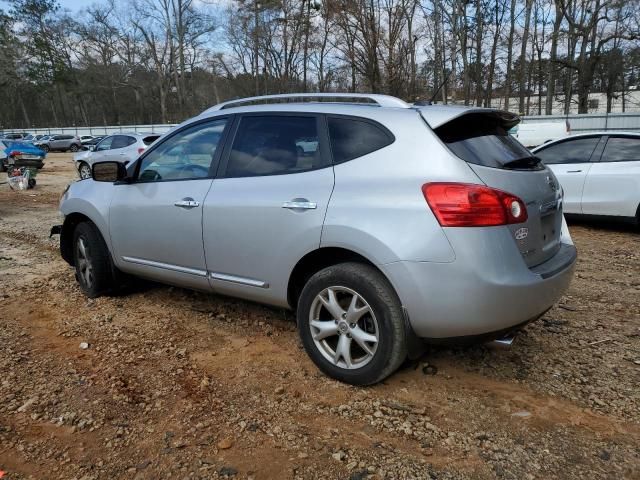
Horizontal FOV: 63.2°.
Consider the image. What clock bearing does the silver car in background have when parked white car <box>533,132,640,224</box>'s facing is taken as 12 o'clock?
The silver car in background is roughly at 1 o'clock from the parked white car.

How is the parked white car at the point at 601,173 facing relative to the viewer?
to the viewer's left

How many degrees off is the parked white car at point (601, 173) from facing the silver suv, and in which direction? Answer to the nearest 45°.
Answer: approximately 90° to its left

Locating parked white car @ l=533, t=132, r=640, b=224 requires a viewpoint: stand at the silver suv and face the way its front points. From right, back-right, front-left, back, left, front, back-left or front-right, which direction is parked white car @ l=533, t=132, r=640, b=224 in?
right

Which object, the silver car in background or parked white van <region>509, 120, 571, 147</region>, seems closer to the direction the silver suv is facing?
the silver car in background

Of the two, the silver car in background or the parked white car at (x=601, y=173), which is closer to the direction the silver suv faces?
the silver car in background

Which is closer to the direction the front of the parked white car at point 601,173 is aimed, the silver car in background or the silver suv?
the silver car in background

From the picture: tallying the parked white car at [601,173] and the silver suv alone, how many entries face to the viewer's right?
0

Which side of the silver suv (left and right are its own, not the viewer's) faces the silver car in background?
front

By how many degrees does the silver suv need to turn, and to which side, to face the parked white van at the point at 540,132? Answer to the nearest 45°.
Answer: approximately 90° to its right

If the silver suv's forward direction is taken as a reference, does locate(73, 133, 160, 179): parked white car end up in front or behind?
in front

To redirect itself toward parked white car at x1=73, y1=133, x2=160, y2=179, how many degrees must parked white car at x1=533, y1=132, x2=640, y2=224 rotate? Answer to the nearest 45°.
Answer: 0° — it already faces it

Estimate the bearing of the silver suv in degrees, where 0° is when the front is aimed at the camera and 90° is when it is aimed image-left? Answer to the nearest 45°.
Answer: approximately 135°
